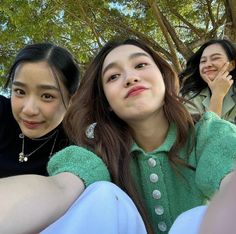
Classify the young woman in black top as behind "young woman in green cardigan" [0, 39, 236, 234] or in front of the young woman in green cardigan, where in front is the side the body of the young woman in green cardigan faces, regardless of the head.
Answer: behind

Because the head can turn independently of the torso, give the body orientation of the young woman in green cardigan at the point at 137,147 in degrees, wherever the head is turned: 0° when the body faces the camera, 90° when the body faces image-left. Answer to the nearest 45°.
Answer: approximately 0°

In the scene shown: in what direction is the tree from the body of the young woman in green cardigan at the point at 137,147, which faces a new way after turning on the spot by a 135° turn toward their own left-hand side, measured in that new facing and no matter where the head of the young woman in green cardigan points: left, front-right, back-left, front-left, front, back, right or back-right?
front-left
